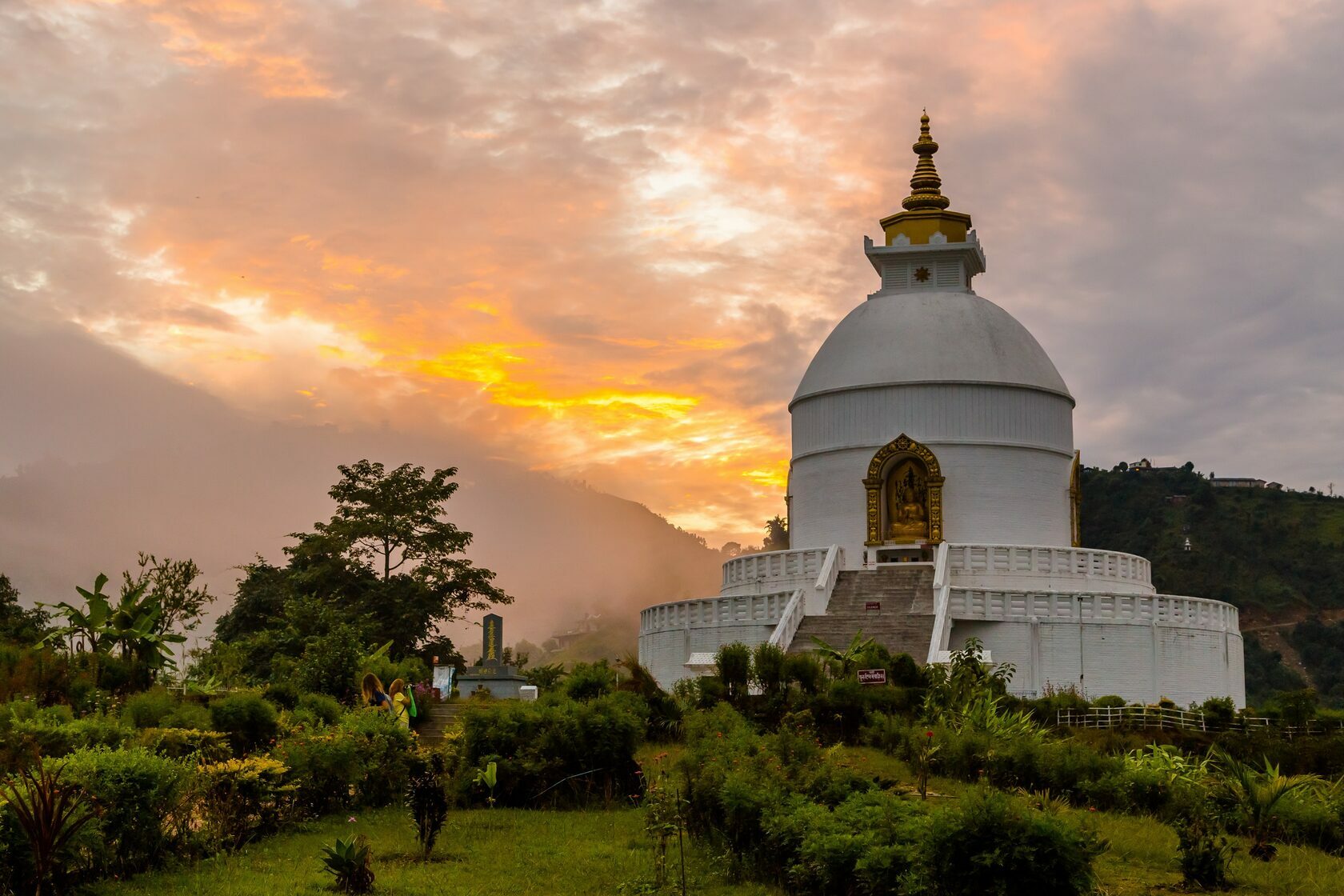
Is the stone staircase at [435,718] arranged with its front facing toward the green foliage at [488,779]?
yes

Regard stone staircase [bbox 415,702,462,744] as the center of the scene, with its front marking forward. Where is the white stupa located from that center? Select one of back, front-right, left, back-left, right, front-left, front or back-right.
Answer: back-left

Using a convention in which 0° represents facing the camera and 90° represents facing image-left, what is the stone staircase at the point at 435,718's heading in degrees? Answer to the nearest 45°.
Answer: approximately 0°

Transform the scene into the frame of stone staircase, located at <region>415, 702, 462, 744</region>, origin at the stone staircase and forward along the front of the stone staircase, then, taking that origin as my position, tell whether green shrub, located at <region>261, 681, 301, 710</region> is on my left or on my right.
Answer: on my right

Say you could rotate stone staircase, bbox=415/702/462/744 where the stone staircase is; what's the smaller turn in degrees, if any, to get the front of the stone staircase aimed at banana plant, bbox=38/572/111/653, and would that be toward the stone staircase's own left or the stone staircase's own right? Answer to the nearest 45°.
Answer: approximately 90° to the stone staircase's own right

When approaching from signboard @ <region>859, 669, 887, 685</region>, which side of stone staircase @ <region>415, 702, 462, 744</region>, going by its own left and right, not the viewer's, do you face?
left

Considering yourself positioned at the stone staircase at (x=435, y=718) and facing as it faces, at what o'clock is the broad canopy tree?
The broad canopy tree is roughly at 6 o'clock from the stone staircase.
